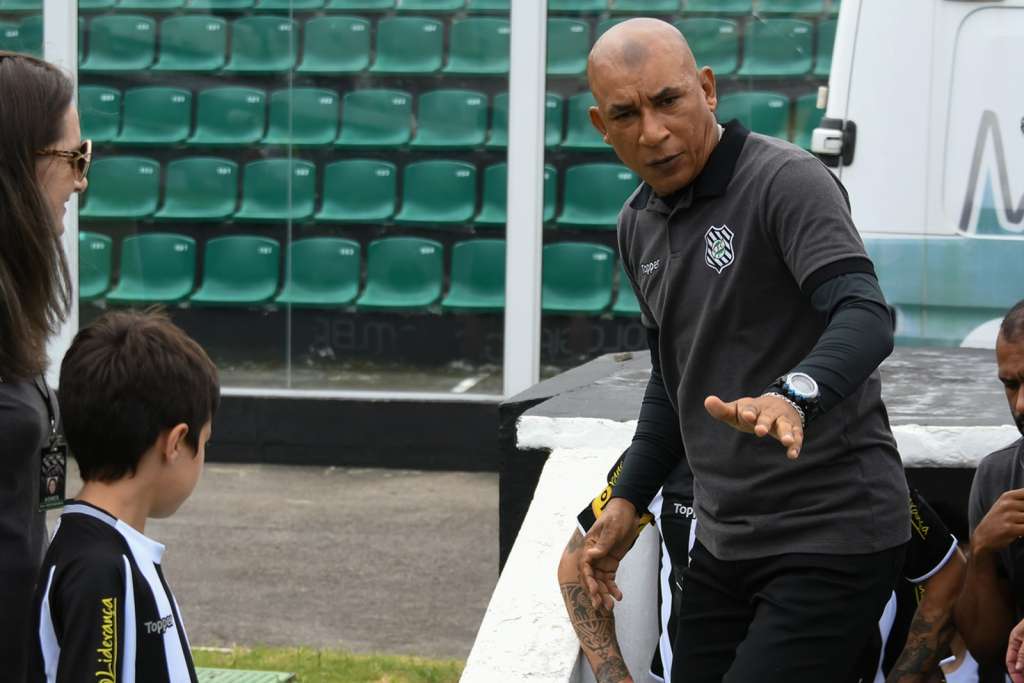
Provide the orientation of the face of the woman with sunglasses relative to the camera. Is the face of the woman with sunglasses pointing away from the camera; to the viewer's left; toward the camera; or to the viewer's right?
to the viewer's right

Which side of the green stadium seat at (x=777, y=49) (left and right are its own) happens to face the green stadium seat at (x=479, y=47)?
right

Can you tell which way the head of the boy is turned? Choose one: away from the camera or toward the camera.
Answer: away from the camera

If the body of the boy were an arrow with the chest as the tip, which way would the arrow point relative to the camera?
to the viewer's right

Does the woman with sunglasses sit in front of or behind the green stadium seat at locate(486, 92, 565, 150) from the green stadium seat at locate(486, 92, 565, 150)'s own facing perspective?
in front

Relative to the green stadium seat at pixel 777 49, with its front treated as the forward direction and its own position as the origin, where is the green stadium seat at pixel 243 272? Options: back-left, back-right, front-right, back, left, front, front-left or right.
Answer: right

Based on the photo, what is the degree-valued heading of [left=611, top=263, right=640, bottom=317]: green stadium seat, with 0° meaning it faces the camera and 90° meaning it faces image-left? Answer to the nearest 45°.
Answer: approximately 0°

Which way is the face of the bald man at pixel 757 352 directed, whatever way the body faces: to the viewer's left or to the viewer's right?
to the viewer's left

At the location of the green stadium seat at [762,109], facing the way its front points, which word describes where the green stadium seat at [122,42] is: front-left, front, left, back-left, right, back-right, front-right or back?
right

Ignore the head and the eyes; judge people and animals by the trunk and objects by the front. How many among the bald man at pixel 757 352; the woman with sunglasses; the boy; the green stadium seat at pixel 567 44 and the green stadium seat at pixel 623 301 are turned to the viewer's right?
2

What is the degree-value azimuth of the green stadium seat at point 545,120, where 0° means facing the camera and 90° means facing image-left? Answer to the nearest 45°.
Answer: approximately 0°

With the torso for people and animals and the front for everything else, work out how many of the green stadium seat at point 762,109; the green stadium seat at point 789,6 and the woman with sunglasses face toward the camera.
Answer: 2
